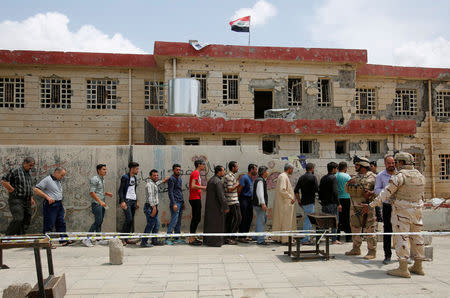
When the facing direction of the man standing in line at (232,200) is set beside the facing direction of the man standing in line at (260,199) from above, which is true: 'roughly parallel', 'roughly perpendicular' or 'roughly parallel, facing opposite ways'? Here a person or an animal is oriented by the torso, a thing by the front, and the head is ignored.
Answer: roughly parallel

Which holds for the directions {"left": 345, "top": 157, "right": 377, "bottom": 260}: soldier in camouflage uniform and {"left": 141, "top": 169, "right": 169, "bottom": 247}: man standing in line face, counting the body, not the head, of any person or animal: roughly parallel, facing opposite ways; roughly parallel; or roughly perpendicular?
roughly parallel, facing opposite ways

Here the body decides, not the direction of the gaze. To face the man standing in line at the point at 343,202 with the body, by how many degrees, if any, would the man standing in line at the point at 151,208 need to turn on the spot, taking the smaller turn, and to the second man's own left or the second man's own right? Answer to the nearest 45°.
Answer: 0° — they already face them

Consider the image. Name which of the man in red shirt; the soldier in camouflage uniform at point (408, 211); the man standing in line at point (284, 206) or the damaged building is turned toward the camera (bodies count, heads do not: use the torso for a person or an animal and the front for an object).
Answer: the damaged building

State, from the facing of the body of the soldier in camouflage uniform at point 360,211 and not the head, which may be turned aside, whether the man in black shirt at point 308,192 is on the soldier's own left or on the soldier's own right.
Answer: on the soldier's own right

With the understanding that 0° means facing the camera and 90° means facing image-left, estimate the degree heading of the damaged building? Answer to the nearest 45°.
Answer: approximately 0°

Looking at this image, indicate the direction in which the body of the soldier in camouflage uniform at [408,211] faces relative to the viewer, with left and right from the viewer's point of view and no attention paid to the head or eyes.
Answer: facing away from the viewer and to the left of the viewer

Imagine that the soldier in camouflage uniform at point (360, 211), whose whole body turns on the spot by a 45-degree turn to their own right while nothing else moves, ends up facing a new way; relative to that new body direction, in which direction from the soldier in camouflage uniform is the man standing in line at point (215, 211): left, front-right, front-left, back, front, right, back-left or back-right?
front

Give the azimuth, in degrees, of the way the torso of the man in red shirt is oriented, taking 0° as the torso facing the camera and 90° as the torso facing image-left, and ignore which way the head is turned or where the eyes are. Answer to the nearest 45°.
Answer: approximately 270°
